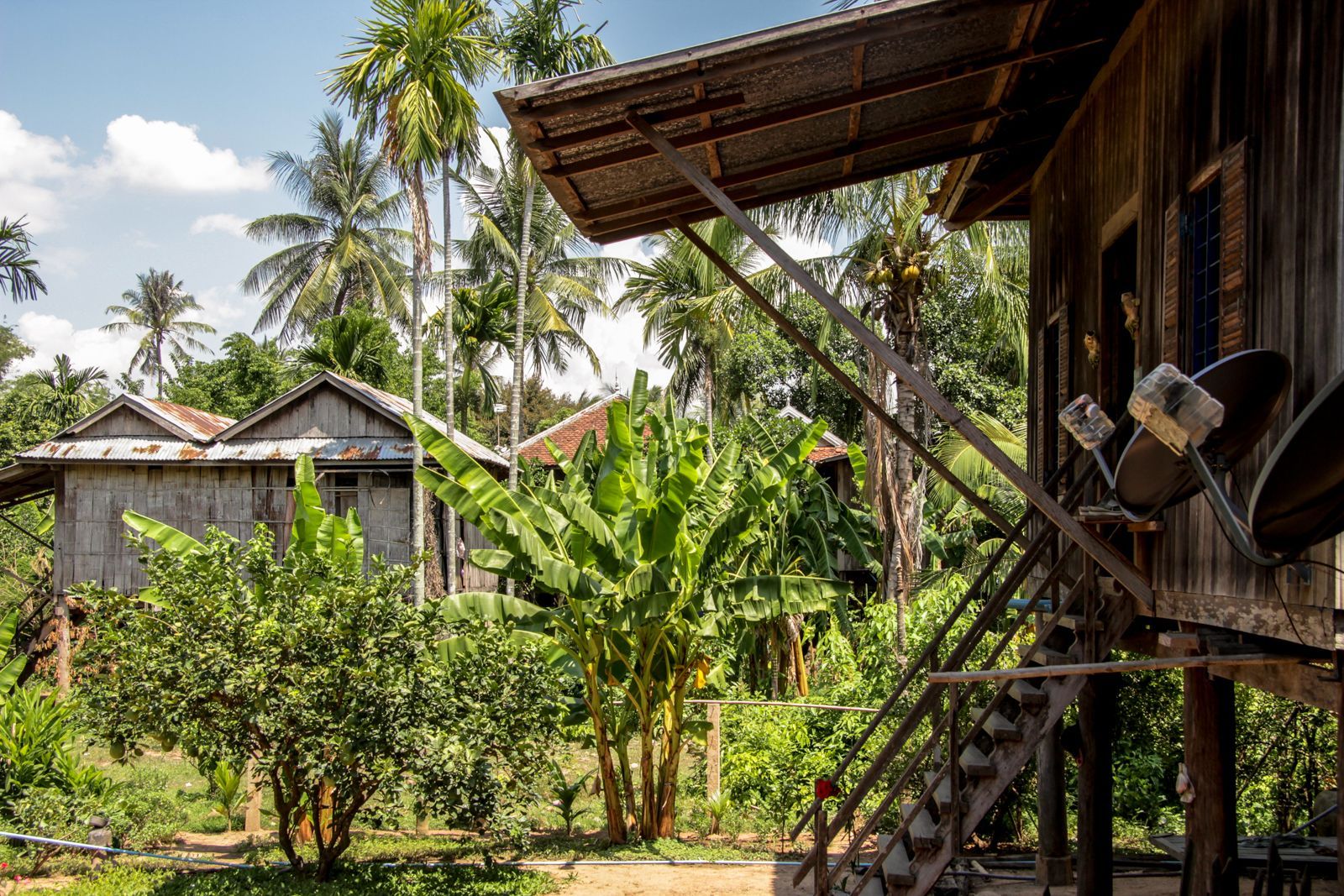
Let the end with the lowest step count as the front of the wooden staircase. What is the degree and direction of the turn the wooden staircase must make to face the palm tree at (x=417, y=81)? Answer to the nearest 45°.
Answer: approximately 90° to its right

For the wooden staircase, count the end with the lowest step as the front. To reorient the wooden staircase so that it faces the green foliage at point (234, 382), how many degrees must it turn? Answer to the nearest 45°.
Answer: approximately 90° to its right

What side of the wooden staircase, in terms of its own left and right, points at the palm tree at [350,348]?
right

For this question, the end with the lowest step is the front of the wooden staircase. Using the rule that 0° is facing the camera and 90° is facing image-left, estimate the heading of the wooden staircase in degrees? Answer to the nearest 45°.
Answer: approximately 45°

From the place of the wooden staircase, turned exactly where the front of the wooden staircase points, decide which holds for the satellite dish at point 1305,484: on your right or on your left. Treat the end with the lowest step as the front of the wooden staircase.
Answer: on your left
